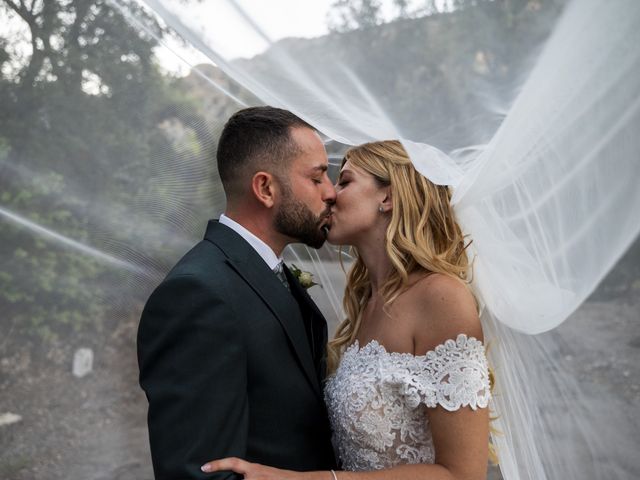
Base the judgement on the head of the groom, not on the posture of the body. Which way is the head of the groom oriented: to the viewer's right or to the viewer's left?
to the viewer's right

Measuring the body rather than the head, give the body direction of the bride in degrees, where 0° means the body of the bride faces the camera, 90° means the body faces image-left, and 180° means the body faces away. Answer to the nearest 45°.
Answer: approximately 45°

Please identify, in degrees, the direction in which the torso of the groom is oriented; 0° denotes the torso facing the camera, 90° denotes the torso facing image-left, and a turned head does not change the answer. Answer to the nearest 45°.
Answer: approximately 270°

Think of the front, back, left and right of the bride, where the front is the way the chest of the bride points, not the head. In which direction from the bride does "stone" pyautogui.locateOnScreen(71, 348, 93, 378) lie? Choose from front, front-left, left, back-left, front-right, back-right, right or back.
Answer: right

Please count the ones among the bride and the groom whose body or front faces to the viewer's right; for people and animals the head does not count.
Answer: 1

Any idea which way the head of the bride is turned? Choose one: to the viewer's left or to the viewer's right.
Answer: to the viewer's left

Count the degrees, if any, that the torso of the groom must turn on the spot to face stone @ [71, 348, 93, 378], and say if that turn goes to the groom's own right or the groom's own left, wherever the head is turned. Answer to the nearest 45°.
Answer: approximately 135° to the groom's own left
